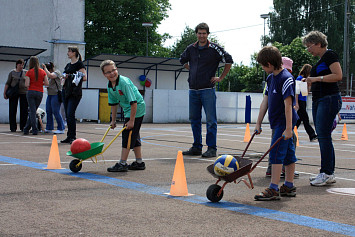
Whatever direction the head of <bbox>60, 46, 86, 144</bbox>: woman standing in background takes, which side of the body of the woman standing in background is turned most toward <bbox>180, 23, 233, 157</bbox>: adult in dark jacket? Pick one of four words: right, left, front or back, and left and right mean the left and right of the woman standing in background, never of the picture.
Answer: left

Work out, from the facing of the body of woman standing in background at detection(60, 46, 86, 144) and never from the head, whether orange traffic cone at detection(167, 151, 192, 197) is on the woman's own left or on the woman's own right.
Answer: on the woman's own left

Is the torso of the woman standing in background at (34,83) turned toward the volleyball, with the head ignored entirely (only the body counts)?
no

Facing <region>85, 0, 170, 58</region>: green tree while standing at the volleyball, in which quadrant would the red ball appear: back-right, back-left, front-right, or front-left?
front-left

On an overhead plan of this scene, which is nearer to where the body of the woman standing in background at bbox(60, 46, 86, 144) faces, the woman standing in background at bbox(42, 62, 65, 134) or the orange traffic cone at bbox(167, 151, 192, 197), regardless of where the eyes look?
the orange traffic cone

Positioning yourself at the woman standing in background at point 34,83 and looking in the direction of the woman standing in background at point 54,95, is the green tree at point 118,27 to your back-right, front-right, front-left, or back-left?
front-left

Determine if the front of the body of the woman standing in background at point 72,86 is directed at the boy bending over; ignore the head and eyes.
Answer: no

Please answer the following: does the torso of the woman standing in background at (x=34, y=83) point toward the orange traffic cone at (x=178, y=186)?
no

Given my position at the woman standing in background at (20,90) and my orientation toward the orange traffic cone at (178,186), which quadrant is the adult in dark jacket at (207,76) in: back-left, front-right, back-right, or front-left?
front-left

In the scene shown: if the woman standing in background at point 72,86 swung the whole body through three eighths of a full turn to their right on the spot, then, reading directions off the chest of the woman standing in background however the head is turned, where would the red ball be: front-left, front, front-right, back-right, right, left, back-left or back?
back

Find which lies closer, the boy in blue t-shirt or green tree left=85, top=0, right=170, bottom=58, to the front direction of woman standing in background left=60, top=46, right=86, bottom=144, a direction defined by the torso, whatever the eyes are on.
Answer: the boy in blue t-shirt

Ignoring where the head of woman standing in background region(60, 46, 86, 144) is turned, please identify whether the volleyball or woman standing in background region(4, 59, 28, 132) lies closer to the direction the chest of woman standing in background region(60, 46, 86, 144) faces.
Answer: the volleyball
